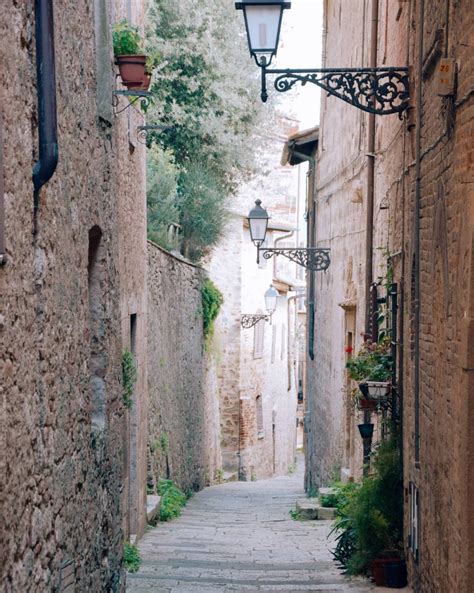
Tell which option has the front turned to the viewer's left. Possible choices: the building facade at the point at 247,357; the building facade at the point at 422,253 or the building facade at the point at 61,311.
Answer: the building facade at the point at 422,253

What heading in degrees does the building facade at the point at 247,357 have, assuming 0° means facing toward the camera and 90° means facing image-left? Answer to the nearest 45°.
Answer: approximately 315°

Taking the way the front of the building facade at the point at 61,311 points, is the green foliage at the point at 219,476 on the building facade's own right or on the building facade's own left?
on the building facade's own left

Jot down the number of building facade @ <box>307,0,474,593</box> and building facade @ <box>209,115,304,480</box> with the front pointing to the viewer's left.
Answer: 1

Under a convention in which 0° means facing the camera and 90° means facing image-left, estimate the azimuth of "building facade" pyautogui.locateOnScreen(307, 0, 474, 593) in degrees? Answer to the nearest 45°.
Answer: approximately 90°

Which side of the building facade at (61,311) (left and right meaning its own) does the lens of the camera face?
right

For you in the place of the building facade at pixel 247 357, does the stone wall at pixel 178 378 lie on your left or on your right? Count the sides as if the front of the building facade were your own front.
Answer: on your right

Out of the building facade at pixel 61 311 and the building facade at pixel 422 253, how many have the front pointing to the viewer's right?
1

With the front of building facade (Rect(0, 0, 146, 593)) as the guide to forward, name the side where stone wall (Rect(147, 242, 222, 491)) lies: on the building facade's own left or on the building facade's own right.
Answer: on the building facade's own left

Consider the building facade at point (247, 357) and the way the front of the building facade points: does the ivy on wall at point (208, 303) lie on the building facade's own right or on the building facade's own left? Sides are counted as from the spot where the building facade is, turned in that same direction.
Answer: on the building facade's own right
